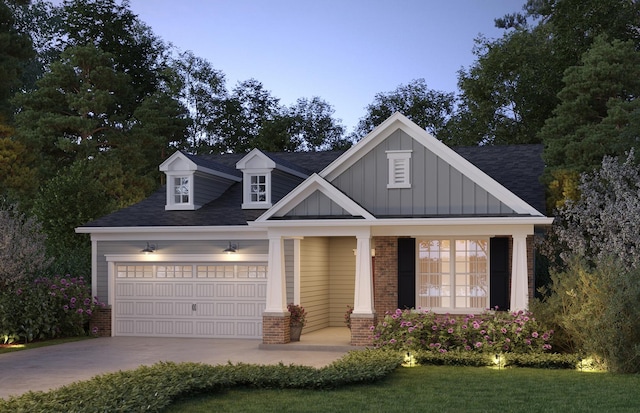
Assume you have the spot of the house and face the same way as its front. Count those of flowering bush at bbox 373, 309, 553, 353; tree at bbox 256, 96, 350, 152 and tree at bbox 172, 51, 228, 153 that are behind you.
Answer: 2

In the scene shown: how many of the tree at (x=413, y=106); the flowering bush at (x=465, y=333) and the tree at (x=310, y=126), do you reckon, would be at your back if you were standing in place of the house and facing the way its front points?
2

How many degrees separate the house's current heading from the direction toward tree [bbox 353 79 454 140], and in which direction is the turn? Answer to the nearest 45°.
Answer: approximately 180°

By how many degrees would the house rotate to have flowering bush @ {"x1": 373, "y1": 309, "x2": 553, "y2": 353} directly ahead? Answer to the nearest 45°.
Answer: approximately 45° to its left

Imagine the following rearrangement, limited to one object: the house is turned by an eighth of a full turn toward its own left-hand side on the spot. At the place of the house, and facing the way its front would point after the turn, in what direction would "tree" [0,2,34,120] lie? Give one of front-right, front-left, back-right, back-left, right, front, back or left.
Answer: back

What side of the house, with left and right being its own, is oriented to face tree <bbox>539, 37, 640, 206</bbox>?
left

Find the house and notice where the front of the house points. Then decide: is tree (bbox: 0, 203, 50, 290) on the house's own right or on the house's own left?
on the house's own right

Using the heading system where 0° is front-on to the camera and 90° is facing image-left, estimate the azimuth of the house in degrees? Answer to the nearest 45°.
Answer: approximately 0°

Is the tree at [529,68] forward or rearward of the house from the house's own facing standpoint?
rearward

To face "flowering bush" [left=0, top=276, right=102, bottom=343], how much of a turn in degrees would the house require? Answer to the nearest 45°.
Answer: approximately 90° to its right

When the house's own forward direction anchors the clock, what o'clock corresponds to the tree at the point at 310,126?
The tree is roughly at 6 o'clock from the house.
